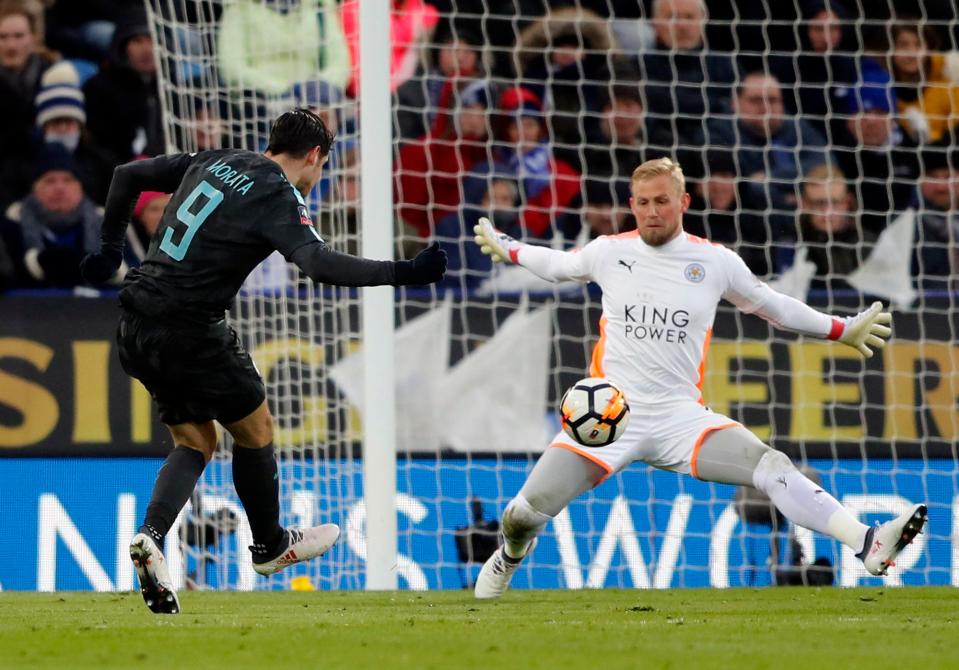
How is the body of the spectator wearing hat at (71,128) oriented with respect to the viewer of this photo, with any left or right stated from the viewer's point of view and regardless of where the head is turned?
facing the viewer

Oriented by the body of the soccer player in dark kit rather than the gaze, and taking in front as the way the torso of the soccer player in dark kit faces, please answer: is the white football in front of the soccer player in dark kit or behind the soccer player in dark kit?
in front

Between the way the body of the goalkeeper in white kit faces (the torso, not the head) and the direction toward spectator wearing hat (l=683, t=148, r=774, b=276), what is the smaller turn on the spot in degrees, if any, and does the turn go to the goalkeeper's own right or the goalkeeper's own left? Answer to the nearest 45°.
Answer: approximately 180°

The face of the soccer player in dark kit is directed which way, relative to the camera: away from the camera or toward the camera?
away from the camera

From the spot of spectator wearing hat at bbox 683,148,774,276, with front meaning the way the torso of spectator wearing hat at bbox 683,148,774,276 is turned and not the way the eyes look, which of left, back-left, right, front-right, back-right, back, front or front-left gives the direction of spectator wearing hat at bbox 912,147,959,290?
left

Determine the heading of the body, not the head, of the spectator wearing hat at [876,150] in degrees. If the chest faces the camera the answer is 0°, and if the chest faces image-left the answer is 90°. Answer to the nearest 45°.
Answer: approximately 0°

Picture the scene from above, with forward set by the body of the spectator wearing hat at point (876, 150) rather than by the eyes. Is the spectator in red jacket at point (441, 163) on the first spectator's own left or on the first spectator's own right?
on the first spectator's own right

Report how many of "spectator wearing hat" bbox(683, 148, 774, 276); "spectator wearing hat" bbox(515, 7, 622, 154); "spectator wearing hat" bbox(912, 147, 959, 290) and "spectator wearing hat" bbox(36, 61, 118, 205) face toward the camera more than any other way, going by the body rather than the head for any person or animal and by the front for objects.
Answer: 4

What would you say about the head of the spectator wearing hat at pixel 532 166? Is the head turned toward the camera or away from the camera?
toward the camera

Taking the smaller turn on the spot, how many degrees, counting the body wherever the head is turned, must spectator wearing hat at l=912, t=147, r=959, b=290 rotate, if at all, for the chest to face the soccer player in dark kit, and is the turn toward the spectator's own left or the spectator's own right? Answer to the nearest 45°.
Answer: approximately 45° to the spectator's own right

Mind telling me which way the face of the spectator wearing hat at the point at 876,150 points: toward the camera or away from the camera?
toward the camera

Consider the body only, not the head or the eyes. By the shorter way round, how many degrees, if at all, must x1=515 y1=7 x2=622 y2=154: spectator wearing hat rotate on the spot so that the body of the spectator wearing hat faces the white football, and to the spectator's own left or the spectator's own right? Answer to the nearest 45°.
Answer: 0° — they already face it

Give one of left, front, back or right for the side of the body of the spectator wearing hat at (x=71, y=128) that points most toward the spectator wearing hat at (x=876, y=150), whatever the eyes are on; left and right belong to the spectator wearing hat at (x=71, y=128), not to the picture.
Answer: left

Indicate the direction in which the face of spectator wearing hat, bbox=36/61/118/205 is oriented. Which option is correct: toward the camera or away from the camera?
toward the camera

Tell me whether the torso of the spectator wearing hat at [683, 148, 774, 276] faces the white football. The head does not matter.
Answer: yes

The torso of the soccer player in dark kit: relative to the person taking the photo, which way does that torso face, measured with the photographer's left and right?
facing away from the viewer and to the right of the viewer

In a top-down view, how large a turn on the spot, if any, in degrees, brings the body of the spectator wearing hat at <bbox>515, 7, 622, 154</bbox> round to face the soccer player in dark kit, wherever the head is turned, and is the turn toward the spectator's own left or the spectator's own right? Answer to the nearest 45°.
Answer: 0° — they already face them

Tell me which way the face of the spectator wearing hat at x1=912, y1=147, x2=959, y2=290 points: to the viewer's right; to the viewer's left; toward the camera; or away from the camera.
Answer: toward the camera

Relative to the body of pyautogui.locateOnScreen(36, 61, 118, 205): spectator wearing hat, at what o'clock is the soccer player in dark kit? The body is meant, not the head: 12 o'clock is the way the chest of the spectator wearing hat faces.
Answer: The soccer player in dark kit is roughly at 12 o'clock from the spectator wearing hat.

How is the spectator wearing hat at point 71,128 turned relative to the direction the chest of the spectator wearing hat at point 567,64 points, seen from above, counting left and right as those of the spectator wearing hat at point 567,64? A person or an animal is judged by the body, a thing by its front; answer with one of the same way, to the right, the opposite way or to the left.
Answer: the same way

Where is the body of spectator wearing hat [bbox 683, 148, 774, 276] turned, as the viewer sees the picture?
toward the camera

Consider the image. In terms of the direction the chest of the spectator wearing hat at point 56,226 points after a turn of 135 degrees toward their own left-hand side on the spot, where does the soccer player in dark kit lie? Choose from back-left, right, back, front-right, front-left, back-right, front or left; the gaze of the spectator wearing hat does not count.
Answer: back-right

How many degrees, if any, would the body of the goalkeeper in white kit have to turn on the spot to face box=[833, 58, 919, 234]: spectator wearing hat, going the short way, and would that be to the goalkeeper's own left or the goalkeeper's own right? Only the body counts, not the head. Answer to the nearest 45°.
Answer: approximately 180°
